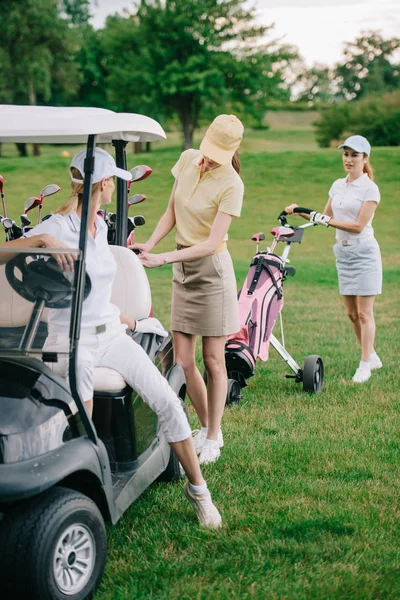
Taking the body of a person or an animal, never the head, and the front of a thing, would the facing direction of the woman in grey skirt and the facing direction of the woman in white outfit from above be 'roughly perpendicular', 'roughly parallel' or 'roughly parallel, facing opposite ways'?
roughly perpendicular

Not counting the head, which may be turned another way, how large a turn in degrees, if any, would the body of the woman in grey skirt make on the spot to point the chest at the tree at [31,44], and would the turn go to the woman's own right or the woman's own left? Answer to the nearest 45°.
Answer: approximately 90° to the woman's own right

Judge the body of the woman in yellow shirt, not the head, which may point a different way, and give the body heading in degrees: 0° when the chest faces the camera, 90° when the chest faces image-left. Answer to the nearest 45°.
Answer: approximately 45°

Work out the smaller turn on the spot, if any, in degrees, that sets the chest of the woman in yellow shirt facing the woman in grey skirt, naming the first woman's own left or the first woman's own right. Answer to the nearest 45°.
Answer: approximately 180°

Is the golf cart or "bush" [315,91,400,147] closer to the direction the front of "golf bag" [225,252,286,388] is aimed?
the golf cart

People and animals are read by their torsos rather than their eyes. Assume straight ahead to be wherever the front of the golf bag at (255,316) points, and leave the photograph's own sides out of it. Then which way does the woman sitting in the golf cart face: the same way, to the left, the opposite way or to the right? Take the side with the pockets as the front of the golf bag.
to the left

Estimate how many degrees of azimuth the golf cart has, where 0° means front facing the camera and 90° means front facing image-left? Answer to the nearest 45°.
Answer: approximately 45°

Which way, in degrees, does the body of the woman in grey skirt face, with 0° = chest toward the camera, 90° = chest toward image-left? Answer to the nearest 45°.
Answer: approximately 45°
